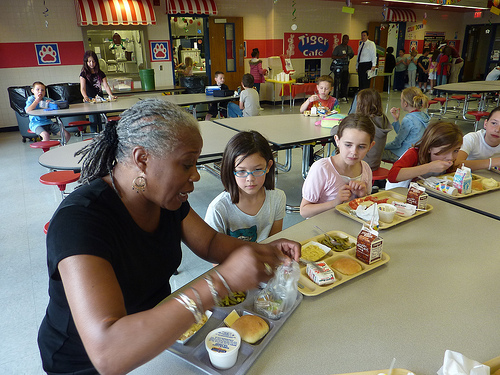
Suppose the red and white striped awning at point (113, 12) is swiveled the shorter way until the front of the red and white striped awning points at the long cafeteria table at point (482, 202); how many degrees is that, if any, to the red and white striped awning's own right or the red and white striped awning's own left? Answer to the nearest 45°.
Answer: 0° — it already faces it

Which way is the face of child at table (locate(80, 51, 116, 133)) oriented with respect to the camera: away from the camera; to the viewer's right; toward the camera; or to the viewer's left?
toward the camera

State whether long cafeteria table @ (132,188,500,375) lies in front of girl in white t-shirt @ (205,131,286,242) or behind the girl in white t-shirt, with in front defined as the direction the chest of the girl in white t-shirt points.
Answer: in front

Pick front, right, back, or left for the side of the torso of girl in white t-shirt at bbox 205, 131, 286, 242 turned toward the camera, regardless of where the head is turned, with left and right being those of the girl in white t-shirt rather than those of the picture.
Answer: front

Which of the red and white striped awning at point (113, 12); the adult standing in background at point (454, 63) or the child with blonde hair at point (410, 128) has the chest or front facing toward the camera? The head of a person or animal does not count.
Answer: the red and white striped awning

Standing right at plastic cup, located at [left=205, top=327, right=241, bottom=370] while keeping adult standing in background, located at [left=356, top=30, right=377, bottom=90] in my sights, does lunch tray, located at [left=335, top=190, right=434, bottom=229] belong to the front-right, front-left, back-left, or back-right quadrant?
front-right

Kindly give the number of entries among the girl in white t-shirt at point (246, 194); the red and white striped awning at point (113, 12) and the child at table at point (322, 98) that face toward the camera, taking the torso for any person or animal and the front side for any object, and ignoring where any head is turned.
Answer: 3

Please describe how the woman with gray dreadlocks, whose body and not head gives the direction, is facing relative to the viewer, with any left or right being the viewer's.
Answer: facing the viewer and to the right of the viewer

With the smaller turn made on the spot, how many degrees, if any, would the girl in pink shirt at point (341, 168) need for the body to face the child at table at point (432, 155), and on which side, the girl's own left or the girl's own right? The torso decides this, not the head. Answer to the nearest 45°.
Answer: approximately 90° to the girl's own left

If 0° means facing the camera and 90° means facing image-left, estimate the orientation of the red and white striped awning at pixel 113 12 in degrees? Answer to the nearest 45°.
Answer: approximately 0°

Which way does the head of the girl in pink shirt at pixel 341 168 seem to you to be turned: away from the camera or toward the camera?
toward the camera

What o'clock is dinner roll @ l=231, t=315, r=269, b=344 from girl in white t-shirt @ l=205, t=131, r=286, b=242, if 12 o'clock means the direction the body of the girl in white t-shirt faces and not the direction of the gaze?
The dinner roll is roughly at 12 o'clock from the girl in white t-shirt.

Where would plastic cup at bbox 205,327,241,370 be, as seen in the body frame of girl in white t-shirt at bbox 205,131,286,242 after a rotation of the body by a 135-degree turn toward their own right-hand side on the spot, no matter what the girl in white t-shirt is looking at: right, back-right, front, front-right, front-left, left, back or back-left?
back-left

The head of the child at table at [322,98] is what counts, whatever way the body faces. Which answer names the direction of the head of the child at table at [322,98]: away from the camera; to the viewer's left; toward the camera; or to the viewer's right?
toward the camera

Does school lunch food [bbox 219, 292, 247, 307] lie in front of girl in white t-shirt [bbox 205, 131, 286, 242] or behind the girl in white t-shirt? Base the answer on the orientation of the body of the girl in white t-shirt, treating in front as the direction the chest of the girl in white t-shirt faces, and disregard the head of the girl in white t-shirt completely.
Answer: in front
